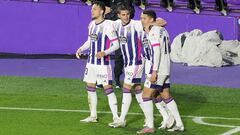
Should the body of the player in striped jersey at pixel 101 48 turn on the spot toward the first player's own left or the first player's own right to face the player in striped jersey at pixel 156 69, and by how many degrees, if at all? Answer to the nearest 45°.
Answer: approximately 90° to the first player's own left

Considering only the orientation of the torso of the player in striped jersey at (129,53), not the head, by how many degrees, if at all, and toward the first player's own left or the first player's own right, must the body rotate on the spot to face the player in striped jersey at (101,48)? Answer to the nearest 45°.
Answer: approximately 45° to the first player's own right

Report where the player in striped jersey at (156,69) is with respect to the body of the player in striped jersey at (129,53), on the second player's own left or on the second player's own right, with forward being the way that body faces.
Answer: on the second player's own left

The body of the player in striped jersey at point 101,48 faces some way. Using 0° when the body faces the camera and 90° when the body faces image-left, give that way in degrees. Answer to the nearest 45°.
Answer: approximately 45°

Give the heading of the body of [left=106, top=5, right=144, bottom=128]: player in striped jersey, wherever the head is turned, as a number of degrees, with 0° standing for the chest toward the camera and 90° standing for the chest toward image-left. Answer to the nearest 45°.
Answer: approximately 45°

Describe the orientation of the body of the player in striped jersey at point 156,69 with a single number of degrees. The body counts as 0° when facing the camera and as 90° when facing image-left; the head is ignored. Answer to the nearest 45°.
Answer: approximately 90°

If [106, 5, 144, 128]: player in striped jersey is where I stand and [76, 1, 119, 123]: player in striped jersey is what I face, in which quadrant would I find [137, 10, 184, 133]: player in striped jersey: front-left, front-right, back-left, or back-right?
back-left
